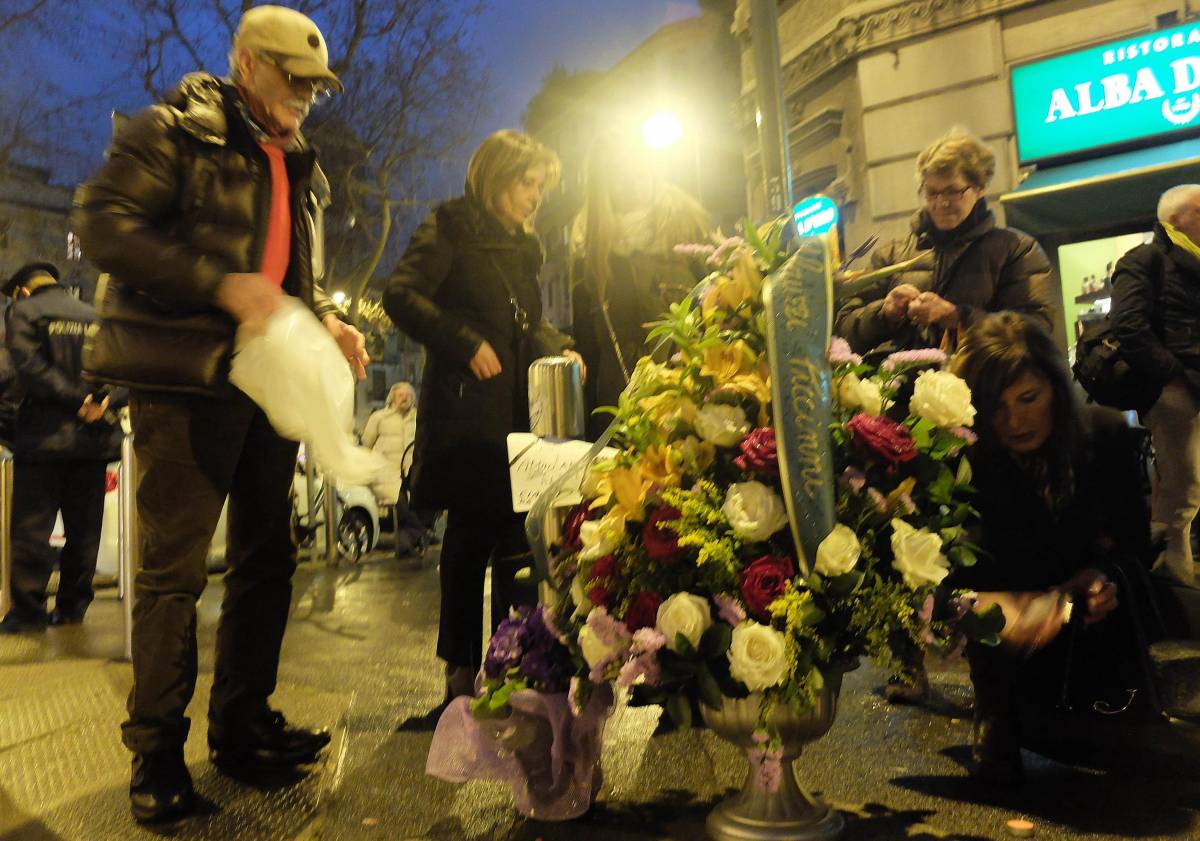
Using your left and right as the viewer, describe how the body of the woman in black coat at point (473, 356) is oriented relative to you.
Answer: facing the viewer and to the right of the viewer

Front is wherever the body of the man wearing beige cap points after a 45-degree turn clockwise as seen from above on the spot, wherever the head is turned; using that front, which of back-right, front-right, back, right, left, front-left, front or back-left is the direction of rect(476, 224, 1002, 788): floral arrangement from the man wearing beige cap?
front-left

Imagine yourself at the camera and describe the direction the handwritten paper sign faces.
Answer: facing the viewer

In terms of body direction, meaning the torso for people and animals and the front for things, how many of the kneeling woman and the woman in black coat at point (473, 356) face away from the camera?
0

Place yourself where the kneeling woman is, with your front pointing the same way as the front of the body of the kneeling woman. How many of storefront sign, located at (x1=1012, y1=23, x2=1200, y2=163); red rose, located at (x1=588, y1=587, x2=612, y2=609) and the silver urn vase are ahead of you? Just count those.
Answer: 2

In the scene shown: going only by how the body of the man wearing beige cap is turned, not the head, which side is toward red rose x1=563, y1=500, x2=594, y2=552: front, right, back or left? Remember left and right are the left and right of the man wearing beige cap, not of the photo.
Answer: front

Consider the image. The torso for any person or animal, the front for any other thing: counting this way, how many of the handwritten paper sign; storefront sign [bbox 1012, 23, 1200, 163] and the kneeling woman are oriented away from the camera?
0

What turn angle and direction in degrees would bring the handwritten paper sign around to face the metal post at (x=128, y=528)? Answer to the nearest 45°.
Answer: approximately 135° to its right

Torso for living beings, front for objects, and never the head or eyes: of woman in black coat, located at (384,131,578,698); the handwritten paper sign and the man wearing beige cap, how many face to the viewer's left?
0

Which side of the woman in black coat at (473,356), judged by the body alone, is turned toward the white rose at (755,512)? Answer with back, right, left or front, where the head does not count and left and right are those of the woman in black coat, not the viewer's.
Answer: front

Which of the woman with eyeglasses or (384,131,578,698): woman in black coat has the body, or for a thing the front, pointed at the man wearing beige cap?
the woman with eyeglasses

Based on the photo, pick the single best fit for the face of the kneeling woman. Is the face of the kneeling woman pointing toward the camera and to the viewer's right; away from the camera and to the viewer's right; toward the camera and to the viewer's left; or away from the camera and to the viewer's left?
toward the camera and to the viewer's left

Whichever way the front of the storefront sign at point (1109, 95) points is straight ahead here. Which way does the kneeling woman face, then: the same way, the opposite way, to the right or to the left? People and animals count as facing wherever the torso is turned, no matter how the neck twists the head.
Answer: the same way
